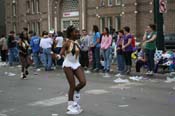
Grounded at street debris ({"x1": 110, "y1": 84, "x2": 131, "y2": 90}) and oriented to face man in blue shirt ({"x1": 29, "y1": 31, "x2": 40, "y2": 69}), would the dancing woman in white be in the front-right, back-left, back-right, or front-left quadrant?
back-left

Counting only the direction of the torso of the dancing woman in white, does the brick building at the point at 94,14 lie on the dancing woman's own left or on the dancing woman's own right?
on the dancing woman's own left

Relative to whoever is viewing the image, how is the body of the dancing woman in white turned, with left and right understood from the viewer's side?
facing the viewer and to the right of the viewer

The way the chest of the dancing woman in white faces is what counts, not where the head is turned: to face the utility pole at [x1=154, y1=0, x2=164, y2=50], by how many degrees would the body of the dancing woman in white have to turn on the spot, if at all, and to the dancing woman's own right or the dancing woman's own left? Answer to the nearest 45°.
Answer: approximately 90° to the dancing woman's own left

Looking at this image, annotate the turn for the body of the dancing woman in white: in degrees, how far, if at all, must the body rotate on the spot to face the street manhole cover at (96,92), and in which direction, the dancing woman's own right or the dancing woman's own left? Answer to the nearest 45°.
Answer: approximately 135° to the dancing woman's own left
